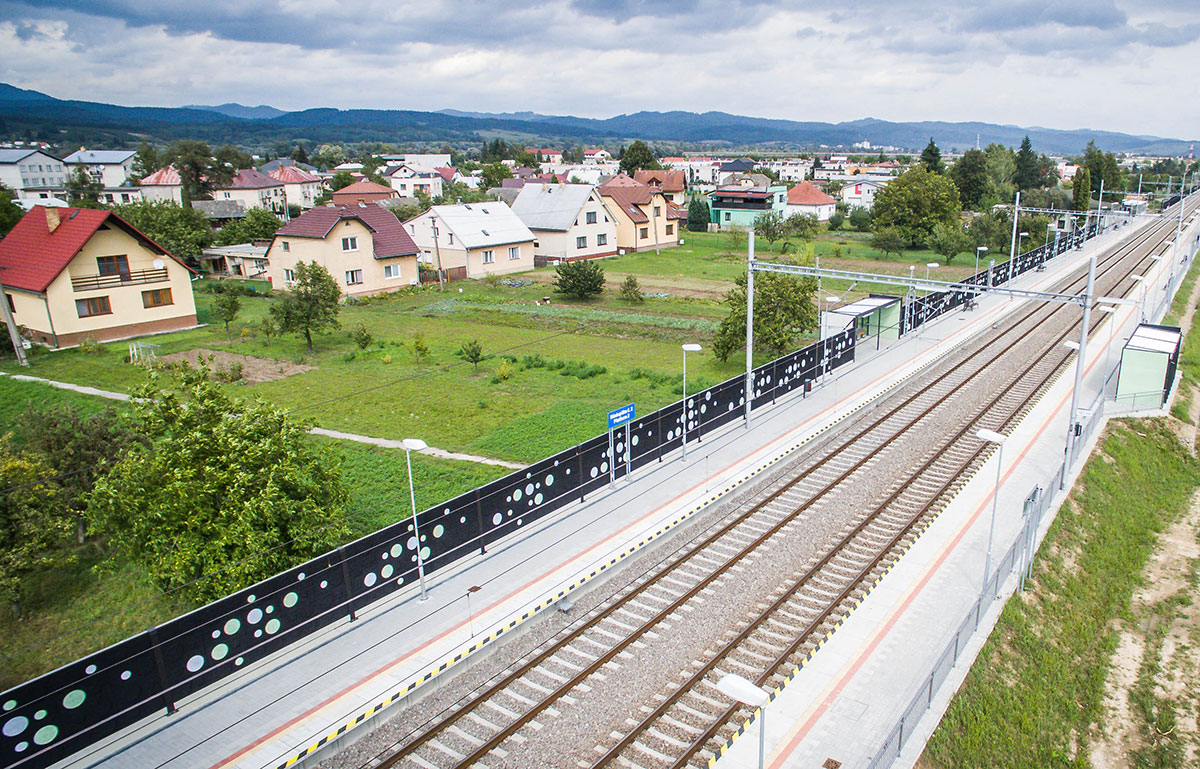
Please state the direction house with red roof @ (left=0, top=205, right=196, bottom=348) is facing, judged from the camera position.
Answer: facing the viewer and to the right of the viewer

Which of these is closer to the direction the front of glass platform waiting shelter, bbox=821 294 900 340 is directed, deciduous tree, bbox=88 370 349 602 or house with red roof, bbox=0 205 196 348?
the deciduous tree

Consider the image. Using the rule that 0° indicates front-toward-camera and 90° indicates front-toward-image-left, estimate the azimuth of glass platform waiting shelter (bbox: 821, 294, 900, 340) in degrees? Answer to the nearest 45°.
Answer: approximately 315°

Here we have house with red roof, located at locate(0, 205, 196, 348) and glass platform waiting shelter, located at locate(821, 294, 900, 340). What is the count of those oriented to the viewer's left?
0

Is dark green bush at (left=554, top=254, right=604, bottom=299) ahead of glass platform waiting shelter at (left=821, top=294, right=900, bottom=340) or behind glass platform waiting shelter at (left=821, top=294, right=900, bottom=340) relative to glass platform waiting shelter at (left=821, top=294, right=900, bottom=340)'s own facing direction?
behind

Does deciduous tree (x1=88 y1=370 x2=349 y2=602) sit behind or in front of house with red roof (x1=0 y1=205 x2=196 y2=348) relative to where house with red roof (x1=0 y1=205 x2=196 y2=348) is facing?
in front

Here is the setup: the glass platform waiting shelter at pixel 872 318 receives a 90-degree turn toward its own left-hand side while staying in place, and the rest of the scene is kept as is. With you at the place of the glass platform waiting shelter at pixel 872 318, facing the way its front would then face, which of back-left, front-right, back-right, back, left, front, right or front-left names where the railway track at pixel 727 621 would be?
back-right

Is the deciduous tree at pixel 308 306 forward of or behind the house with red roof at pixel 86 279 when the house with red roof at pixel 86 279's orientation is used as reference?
forward

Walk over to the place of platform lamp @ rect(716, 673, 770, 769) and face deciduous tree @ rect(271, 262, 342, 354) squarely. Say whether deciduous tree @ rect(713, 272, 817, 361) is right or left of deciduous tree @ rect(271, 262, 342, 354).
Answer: right

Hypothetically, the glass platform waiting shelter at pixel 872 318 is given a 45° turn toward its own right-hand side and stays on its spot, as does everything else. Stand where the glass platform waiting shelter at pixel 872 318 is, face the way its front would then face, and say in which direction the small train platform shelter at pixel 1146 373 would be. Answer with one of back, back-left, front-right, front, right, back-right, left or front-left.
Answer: front-left

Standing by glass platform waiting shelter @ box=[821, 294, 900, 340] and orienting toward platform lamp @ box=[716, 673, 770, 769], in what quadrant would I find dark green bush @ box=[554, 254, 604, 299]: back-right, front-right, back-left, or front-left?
back-right
